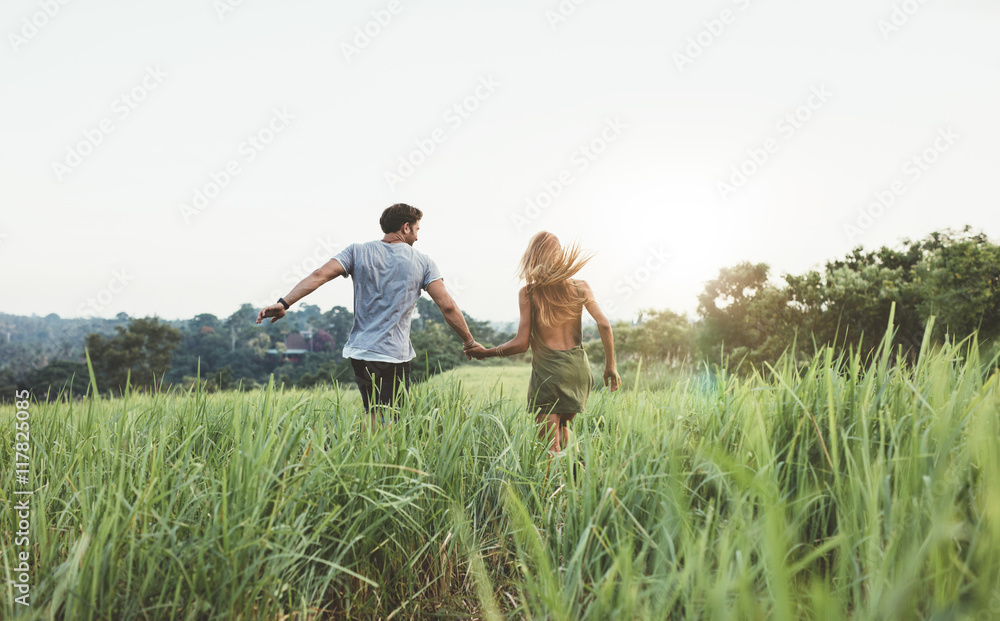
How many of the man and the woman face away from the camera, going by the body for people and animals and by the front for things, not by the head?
2

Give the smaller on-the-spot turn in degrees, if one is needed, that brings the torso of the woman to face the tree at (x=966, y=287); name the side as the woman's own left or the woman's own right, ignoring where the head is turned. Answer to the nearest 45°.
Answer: approximately 45° to the woman's own right

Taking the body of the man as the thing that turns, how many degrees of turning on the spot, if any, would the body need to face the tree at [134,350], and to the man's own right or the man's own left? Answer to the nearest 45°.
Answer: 0° — they already face it

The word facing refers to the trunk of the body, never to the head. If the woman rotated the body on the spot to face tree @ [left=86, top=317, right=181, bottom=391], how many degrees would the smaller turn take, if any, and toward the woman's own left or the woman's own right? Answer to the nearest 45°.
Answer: approximately 45° to the woman's own left

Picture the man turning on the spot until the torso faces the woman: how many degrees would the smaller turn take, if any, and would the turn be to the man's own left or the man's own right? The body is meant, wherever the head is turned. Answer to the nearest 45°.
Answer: approximately 90° to the man's own right

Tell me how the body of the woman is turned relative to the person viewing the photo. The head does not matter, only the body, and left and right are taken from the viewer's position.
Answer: facing away from the viewer

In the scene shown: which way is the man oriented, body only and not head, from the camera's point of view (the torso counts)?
away from the camera

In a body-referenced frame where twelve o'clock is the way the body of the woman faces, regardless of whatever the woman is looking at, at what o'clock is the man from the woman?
The man is roughly at 9 o'clock from the woman.

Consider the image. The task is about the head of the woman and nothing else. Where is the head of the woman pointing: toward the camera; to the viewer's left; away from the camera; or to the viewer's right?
away from the camera

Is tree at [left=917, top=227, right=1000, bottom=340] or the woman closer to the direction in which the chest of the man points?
the tree
